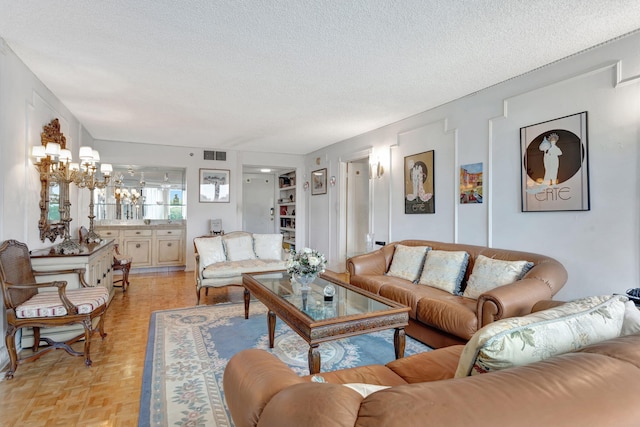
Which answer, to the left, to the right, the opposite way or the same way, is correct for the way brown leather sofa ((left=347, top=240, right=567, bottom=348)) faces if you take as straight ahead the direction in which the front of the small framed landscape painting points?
to the right

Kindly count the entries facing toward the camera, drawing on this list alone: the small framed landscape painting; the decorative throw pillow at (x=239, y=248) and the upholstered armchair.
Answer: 2

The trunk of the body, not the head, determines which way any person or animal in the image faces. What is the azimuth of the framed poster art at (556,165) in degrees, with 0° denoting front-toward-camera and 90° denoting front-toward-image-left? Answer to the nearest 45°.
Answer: approximately 45°

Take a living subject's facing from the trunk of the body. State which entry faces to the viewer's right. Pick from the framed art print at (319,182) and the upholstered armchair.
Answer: the upholstered armchair

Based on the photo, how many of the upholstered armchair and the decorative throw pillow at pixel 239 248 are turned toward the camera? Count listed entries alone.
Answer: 1

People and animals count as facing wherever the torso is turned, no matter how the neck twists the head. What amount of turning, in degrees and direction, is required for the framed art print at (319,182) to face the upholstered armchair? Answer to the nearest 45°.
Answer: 0° — it already faces it

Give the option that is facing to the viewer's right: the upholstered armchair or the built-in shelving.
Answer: the upholstered armchair

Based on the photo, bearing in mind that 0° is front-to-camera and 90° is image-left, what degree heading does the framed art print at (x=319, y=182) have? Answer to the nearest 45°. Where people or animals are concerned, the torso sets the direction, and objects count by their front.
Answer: approximately 45°

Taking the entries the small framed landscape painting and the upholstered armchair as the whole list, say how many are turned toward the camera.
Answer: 1

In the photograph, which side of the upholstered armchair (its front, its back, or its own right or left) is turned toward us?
right

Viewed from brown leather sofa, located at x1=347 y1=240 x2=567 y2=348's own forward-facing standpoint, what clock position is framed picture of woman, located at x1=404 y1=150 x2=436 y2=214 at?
The framed picture of woman is roughly at 4 o'clock from the brown leather sofa.

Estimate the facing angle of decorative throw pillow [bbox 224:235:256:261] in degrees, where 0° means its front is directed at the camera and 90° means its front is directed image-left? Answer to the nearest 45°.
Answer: approximately 0°

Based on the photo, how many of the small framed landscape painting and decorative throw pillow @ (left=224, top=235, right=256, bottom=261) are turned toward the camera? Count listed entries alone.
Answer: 2
